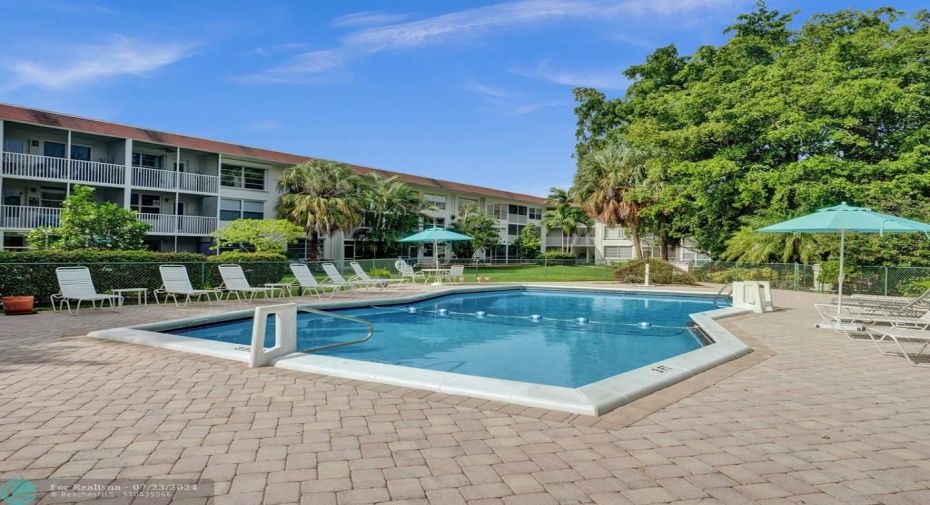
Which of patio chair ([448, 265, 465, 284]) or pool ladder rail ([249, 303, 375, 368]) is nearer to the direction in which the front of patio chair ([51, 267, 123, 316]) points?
the pool ladder rail

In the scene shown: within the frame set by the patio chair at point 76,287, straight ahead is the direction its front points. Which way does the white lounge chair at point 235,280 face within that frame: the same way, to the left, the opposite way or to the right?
the same way

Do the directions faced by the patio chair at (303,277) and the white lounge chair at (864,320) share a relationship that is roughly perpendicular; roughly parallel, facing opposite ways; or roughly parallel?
roughly parallel, facing opposite ways

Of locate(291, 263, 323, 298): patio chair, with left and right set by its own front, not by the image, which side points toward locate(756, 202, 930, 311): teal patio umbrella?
front

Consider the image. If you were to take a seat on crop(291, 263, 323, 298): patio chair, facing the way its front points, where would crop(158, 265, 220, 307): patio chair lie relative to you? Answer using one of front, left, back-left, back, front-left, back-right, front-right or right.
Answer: right

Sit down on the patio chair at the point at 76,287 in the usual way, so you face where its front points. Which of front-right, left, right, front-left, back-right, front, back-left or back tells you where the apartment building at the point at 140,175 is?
back-left

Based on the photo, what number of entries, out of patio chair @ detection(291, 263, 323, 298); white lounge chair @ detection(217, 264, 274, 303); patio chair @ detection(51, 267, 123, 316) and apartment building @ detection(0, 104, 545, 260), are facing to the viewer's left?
0

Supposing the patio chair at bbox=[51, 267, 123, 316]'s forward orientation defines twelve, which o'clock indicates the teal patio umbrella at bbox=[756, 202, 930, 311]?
The teal patio umbrella is roughly at 12 o'clock from the patio chair.

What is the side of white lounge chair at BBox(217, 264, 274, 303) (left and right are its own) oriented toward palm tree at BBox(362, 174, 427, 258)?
left

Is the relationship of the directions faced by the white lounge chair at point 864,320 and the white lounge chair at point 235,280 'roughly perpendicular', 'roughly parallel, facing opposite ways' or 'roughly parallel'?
roughly parallel, facing opposite ways

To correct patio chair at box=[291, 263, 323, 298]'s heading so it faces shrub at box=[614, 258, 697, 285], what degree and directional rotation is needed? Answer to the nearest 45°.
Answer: approximately 45° to its left

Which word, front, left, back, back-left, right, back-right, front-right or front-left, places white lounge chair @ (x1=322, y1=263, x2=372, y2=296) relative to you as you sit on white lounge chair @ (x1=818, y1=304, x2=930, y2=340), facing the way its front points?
front

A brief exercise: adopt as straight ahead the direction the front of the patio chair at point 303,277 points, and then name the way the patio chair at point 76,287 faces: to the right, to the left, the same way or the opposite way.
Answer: the same way

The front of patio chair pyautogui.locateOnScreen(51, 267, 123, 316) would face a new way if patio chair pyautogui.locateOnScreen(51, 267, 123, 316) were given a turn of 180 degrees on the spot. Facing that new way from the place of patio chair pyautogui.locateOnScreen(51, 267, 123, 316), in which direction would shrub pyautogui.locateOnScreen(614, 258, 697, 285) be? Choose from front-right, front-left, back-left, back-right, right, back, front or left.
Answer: back-right

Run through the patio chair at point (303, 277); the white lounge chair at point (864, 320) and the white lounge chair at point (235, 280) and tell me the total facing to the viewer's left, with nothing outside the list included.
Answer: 1

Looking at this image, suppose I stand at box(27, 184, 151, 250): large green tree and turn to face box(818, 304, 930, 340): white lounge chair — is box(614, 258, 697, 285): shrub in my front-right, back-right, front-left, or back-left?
front-left

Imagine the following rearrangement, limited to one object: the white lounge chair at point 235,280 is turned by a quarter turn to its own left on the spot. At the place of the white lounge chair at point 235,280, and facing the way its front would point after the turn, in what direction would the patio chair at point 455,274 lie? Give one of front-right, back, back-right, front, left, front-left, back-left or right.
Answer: front

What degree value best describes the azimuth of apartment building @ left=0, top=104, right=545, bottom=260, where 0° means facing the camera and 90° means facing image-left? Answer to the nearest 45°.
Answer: approximately 315°

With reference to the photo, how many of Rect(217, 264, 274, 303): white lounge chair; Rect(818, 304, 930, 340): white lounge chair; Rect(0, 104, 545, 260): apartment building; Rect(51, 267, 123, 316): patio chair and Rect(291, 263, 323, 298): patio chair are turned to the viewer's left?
1

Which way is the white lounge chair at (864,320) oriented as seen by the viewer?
to the viewer's left
